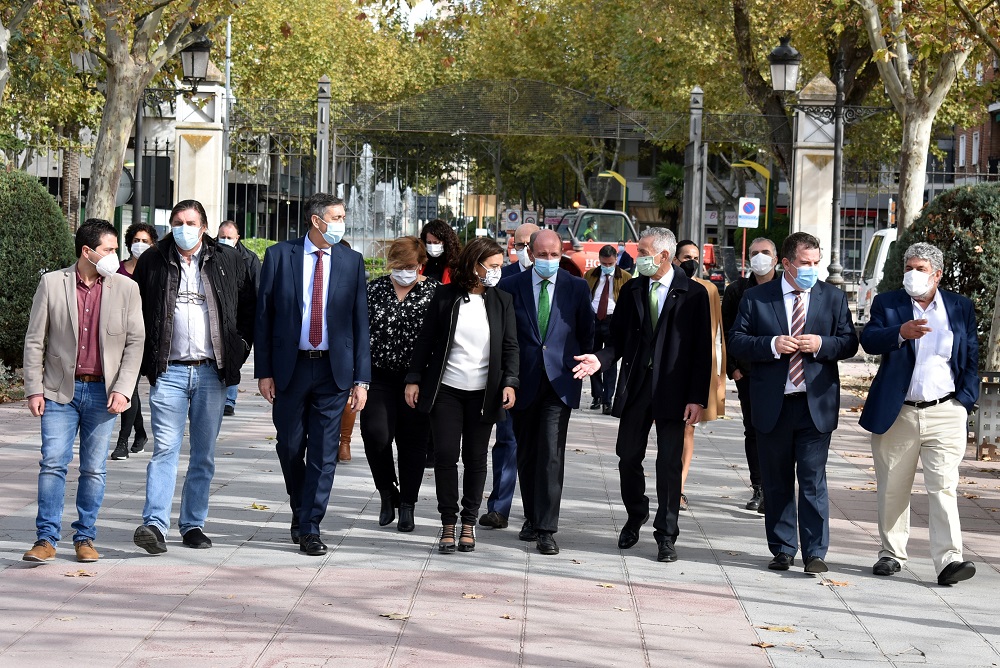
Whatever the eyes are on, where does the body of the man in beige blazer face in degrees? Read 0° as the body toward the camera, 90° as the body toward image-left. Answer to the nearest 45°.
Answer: approximately 0°

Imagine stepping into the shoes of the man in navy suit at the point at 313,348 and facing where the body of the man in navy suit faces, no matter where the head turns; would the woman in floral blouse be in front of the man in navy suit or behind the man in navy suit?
behind

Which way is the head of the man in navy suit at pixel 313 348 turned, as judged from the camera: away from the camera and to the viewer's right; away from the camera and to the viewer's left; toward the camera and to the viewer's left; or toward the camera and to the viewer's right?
toward the camera and to the viewer's right

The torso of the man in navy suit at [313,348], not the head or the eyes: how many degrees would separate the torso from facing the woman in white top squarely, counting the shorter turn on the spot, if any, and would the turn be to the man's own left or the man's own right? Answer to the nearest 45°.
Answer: approximately 90° to the man's own left

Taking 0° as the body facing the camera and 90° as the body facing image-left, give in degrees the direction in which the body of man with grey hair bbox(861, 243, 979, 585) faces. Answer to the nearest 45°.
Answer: approximately 0°

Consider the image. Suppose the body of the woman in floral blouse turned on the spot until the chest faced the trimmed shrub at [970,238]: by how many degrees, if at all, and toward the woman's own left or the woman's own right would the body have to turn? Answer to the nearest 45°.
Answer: approximately 135° to the woman's own left

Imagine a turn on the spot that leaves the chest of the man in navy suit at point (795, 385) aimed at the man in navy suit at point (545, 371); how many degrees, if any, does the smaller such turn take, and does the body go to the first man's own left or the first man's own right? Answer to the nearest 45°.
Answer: approximately 90° to the first man's own right

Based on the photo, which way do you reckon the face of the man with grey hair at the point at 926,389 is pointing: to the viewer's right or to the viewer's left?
to the viewer's left
